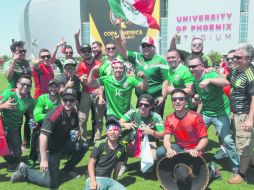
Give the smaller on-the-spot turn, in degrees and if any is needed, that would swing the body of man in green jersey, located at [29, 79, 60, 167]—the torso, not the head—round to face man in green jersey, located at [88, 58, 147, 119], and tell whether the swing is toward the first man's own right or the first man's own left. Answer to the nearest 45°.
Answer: approximately 45° to the first man's own left

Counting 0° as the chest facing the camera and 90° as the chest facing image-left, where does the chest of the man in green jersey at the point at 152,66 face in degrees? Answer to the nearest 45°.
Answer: approximately 0°

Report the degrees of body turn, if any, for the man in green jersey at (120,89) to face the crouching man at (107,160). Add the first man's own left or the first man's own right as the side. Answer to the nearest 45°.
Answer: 0° — they already face them

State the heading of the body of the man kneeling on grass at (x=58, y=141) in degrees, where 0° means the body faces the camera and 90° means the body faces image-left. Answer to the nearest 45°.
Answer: approximately 315°

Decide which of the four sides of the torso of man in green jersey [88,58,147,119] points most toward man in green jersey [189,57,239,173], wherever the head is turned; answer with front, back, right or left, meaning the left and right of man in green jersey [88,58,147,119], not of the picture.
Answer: left

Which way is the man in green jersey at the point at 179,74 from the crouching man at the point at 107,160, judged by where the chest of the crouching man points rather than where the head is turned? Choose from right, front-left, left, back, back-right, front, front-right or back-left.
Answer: back-left

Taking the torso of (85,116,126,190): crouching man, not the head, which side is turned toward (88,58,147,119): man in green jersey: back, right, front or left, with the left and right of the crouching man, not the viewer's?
back

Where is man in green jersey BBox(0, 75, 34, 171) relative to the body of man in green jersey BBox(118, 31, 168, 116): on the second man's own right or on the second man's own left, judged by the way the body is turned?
on the second man's own right

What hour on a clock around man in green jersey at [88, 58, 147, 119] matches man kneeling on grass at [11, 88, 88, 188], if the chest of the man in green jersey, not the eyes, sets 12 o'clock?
The man kneeling on grass is roughly at 2 o'clock from the man in green jersey.
